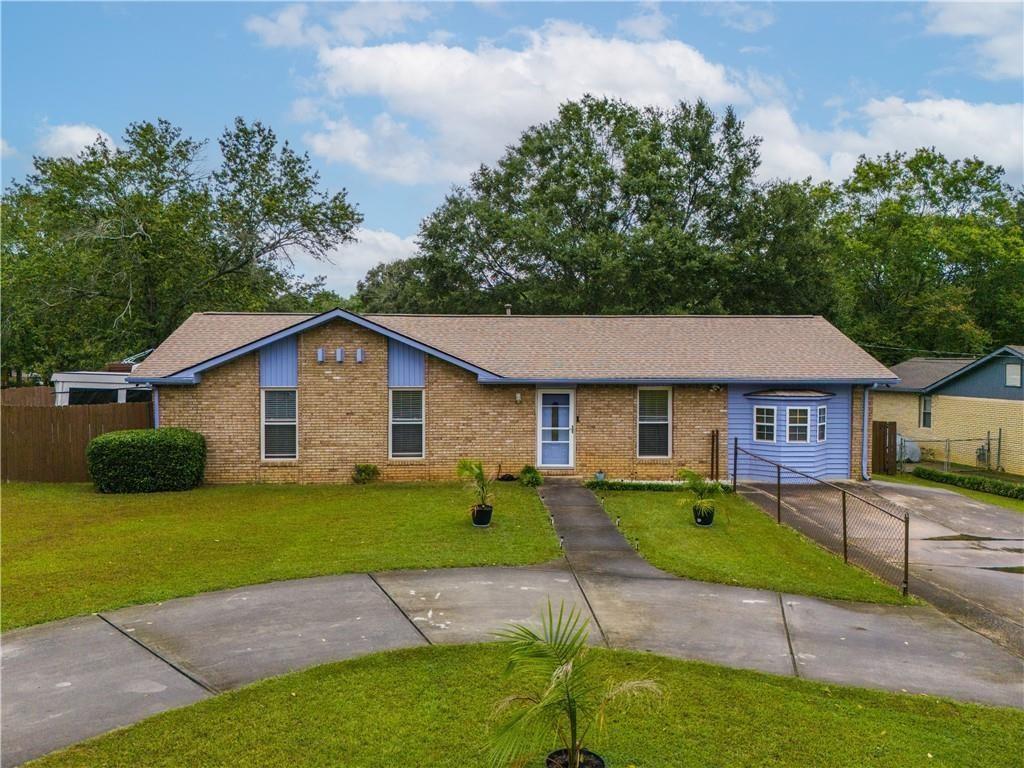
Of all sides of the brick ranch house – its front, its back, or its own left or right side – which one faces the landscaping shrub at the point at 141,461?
right

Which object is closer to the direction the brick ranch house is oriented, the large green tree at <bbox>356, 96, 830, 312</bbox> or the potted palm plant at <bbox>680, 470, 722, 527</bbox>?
the potted palm plant

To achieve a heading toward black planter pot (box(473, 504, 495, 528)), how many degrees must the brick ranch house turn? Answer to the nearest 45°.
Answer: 0° — it already faces it

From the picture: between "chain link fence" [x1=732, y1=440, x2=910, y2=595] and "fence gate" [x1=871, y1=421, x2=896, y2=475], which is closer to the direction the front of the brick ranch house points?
the chain link fence

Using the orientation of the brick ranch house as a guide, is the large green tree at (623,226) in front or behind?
behind

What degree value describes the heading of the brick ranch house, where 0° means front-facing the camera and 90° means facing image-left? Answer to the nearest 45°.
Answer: approximately 0°

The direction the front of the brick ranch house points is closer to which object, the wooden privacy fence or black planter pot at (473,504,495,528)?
the black planter pot

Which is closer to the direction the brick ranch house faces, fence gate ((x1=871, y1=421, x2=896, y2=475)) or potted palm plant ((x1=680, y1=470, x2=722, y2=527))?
the potted palm plant

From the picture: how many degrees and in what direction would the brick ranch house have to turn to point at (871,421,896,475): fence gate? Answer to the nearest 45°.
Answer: approximately 135° to its left

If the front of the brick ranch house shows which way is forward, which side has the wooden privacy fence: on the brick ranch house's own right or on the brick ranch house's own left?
on the brick ranch house's own right

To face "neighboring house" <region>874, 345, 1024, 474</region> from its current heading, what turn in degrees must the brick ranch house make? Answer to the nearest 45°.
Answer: approximately 135° to its left

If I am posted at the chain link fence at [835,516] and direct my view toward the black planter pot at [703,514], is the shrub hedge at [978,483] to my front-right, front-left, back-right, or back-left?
back-right

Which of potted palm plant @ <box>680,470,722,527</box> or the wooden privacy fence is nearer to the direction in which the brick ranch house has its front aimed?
the potted palm plant
